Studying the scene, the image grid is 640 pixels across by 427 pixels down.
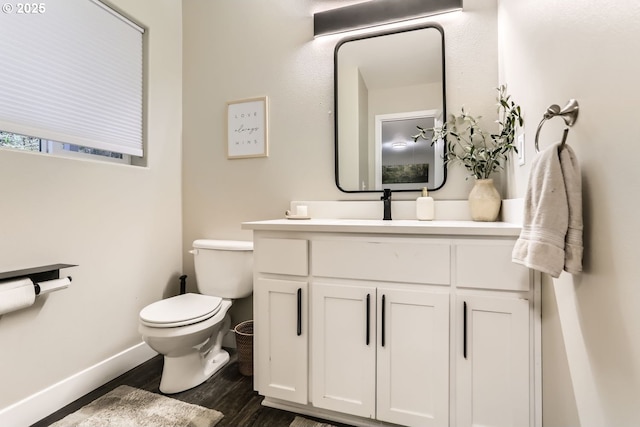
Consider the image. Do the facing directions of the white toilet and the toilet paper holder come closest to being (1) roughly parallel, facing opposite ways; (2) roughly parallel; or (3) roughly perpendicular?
roughly perpendicular

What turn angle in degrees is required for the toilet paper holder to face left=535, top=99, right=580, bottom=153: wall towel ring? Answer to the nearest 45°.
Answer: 0° — it already faces it

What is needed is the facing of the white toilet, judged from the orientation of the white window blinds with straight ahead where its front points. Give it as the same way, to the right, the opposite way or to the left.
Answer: to the right

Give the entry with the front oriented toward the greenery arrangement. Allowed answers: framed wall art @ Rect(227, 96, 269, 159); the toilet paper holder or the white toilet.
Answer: the toilet paper holder

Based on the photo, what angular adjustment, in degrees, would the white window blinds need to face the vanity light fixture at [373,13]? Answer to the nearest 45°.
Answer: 0° — it already faces it

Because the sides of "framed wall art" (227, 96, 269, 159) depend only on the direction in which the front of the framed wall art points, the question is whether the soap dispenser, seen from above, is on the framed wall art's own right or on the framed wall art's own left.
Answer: on the framed wall art's own left

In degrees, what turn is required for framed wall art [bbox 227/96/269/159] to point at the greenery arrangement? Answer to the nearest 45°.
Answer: approximately 90° to its left

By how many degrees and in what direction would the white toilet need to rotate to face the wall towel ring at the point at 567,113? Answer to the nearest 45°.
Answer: approximately 90° to its left

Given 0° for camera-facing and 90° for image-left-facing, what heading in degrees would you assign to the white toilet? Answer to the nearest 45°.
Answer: approximately 45°

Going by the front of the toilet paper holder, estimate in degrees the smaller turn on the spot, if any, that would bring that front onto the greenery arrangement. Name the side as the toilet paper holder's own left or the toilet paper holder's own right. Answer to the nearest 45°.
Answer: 0° — it already faces it

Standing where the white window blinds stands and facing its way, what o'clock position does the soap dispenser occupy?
The soap dispenser is roughly at 12 o'clock from the white window blinds.

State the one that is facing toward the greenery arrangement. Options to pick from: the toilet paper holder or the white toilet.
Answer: the toilet paper holder
